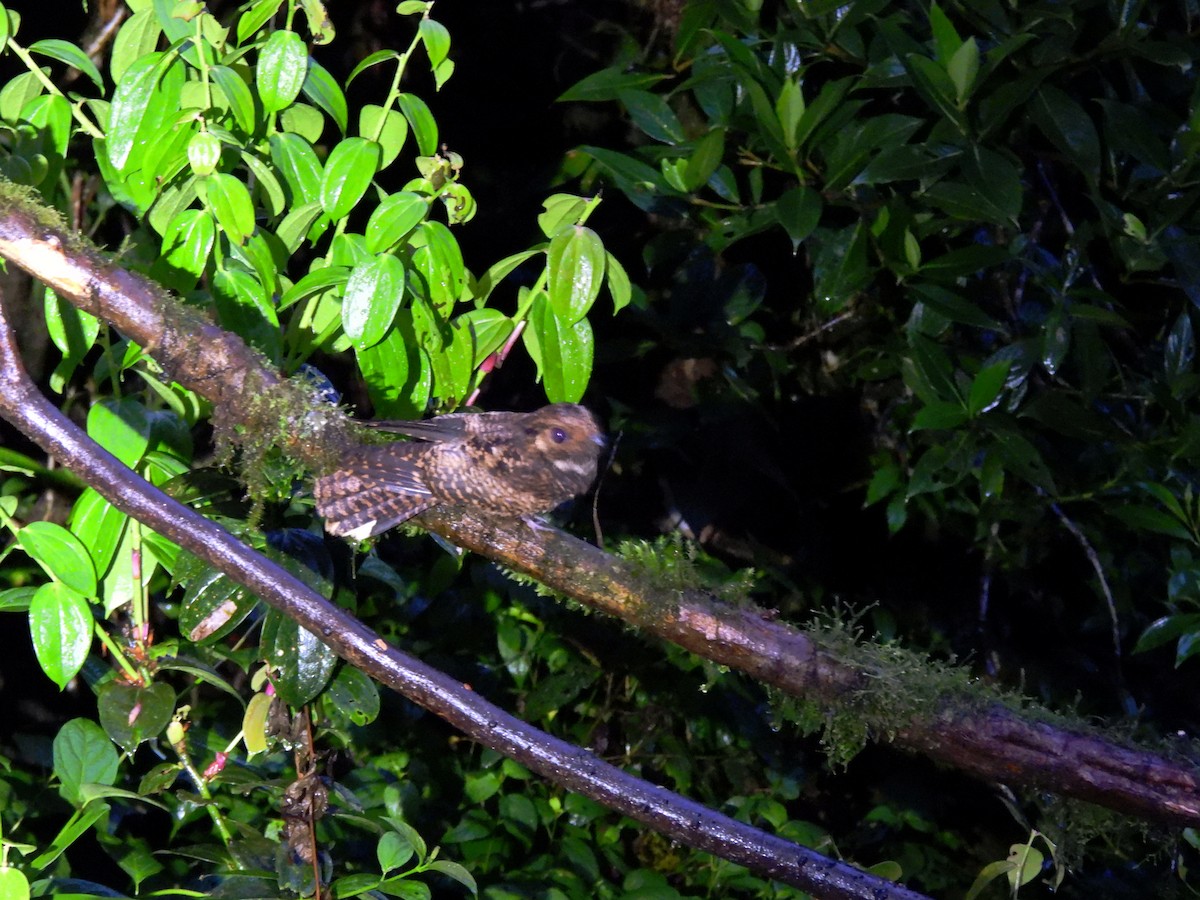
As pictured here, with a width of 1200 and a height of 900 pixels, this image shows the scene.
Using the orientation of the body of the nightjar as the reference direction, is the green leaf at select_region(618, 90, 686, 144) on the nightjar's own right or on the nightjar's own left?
on the nightjar's own left

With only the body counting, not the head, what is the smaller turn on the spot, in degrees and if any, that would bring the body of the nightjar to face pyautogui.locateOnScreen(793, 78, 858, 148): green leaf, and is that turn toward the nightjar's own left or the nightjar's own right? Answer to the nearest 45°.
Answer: approximately 45° to the nightjar's own left

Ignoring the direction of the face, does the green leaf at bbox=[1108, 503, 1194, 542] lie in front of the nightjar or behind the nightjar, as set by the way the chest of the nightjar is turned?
in front

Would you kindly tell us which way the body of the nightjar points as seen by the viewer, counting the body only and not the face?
to the viewer's right

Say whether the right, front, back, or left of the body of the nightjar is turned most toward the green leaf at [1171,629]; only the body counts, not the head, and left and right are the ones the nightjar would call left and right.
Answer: front

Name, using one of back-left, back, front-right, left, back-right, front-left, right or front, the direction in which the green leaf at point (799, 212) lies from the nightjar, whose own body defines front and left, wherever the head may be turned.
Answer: front-left
